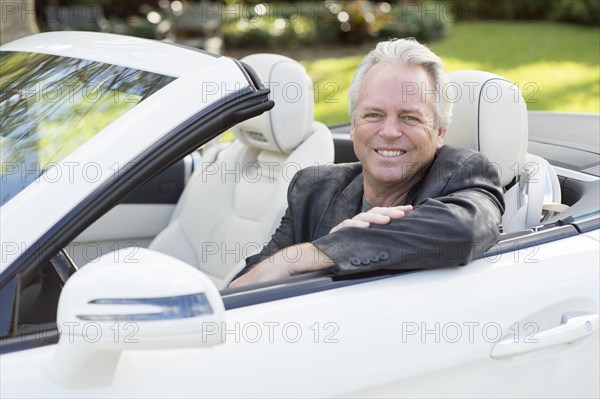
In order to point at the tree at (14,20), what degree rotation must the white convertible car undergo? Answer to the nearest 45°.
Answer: approximately 90° to its right

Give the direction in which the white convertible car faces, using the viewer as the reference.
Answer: facing the viewer and to the left of the viewer

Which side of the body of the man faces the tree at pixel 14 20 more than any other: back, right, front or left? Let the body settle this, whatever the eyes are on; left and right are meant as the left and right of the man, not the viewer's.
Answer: right

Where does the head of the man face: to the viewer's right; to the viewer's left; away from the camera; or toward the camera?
toward the camera
